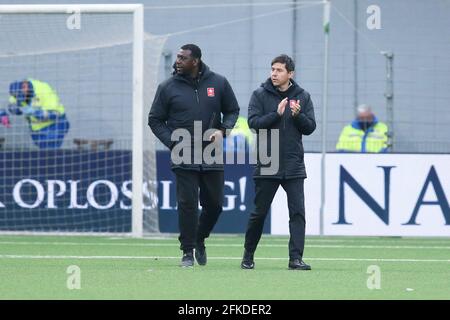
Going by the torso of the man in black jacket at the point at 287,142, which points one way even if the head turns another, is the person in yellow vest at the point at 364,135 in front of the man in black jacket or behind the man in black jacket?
behind

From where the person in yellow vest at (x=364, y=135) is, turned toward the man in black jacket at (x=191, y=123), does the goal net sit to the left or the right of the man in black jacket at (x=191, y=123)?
right

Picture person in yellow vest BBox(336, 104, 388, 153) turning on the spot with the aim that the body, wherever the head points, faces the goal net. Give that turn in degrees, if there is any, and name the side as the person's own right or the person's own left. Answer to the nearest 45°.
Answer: approximately 90° to the person's own right

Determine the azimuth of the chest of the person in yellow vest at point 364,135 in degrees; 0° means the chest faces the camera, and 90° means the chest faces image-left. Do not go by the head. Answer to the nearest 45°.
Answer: approximately 0°

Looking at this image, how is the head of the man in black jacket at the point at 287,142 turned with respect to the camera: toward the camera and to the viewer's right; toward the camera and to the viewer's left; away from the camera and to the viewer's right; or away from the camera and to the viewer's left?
toward the camera and to the viewer's left
